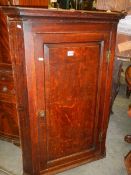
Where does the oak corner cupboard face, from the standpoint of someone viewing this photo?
facing the viewer and to the right of the viewer
